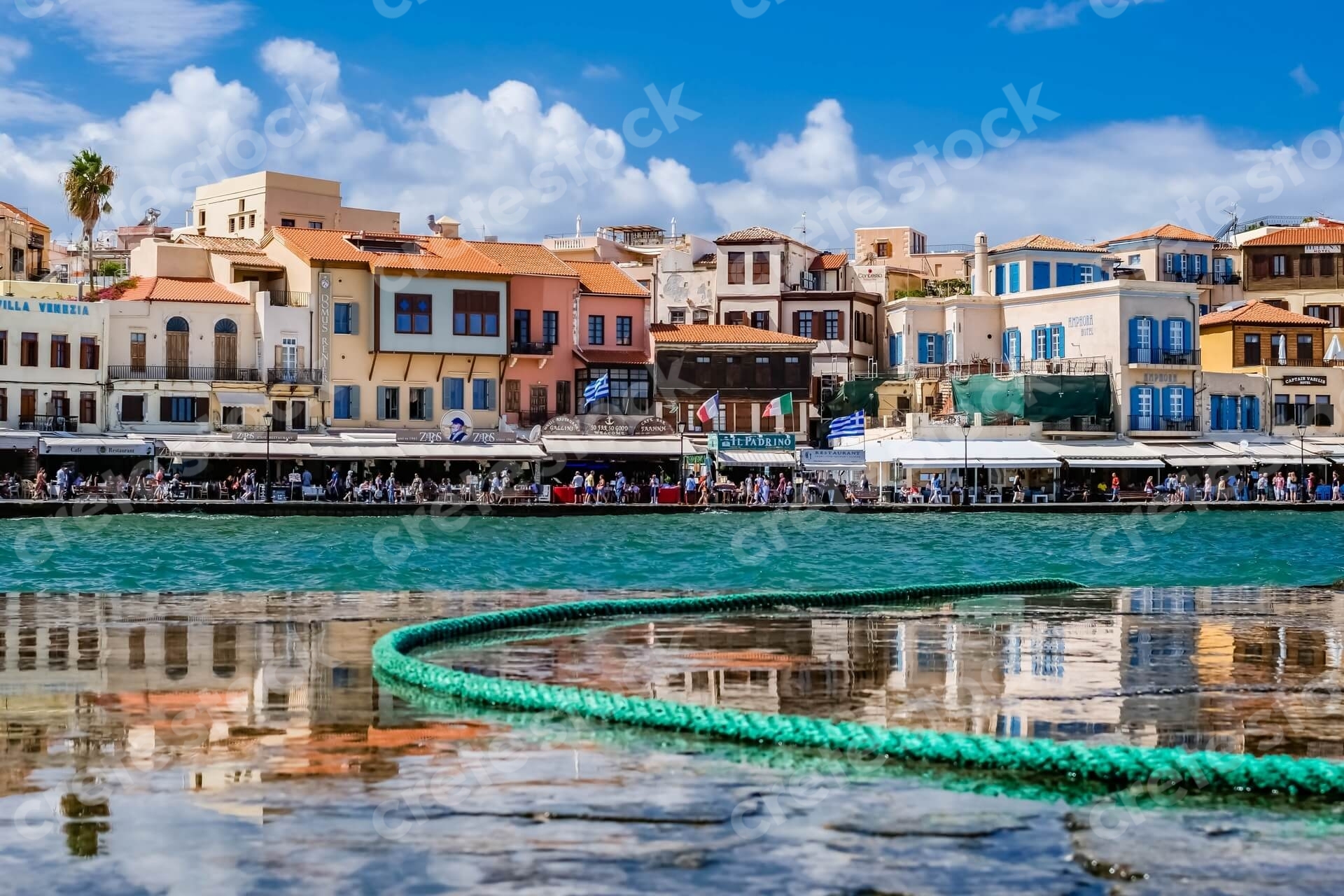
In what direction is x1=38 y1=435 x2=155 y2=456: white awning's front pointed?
toward the camera

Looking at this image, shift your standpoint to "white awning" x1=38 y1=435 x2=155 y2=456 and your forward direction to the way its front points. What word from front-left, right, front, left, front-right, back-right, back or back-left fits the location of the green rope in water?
front
